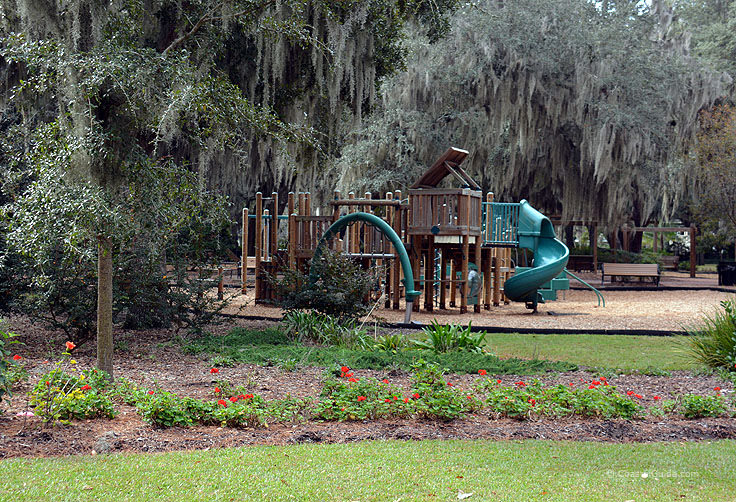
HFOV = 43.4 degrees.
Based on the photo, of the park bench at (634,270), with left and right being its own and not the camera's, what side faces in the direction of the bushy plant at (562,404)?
front

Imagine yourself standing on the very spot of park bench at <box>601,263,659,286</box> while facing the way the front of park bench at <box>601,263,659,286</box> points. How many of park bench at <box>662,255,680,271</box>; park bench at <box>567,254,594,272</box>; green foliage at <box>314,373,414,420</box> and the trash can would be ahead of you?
1

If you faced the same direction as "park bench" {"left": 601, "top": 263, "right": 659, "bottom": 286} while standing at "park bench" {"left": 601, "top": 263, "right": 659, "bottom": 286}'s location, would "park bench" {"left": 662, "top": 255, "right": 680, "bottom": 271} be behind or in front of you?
behind

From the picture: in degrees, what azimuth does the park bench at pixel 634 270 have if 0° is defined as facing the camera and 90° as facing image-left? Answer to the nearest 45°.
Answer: approximately 0°

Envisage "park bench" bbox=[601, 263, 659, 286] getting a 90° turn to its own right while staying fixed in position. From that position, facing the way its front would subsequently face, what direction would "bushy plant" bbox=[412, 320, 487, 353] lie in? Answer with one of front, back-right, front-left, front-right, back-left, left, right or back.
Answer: left

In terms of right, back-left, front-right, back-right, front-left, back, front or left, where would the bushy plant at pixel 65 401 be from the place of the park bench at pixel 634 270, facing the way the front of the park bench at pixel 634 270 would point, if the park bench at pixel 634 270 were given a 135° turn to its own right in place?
back-left

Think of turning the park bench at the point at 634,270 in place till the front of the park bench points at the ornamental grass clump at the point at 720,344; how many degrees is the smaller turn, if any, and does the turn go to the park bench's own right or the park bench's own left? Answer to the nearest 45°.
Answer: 0° — it already faces it

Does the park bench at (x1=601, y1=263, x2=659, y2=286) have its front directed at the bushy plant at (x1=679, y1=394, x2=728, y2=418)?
yes

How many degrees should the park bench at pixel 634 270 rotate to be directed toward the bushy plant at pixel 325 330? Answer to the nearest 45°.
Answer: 0° — it already faces it

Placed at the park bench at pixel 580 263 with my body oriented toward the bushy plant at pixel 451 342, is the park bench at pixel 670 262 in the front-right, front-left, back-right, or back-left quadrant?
back-left
